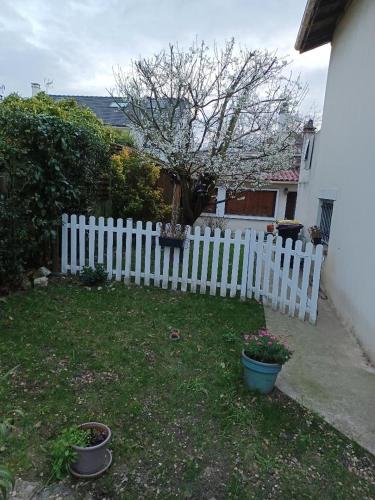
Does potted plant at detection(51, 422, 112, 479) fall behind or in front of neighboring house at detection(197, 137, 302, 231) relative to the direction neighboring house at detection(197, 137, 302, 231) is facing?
in front

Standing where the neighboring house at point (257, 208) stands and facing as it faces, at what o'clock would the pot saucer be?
The pot saucer is roughly at 12 o'clock from the neighboring house.

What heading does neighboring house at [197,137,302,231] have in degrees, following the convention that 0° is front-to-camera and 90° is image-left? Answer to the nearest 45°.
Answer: approximately 0°

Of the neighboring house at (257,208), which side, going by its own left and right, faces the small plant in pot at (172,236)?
front

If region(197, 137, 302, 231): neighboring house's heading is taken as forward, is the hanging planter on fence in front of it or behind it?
in front

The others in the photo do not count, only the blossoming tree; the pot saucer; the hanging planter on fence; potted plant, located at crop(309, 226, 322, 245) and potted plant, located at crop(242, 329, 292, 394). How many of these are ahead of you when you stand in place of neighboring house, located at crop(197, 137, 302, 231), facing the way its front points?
5

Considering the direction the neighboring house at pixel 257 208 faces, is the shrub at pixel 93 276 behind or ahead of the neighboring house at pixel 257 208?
ahead

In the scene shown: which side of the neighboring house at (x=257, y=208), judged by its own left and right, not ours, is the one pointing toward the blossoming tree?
front
